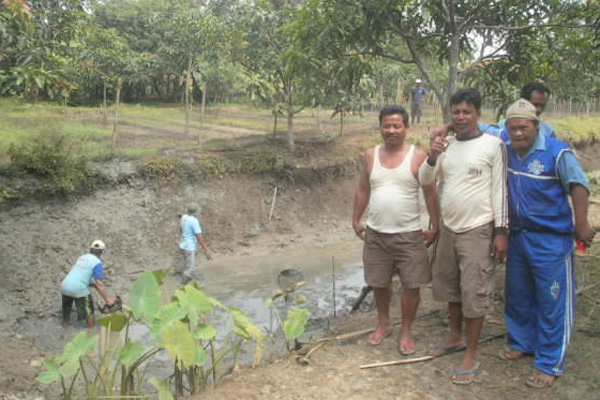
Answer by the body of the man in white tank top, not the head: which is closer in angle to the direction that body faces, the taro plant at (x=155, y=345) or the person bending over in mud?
the taro plant

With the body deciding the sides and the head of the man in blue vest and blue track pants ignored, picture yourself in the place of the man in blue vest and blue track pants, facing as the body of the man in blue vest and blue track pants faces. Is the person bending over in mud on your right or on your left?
on your right

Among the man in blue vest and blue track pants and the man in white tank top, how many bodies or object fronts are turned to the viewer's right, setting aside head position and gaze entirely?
0

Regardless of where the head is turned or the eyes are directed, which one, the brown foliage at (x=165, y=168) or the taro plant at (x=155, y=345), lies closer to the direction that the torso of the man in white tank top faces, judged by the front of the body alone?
the taro plant

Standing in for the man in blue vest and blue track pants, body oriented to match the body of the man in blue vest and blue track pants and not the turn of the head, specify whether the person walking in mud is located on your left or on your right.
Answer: on your right
